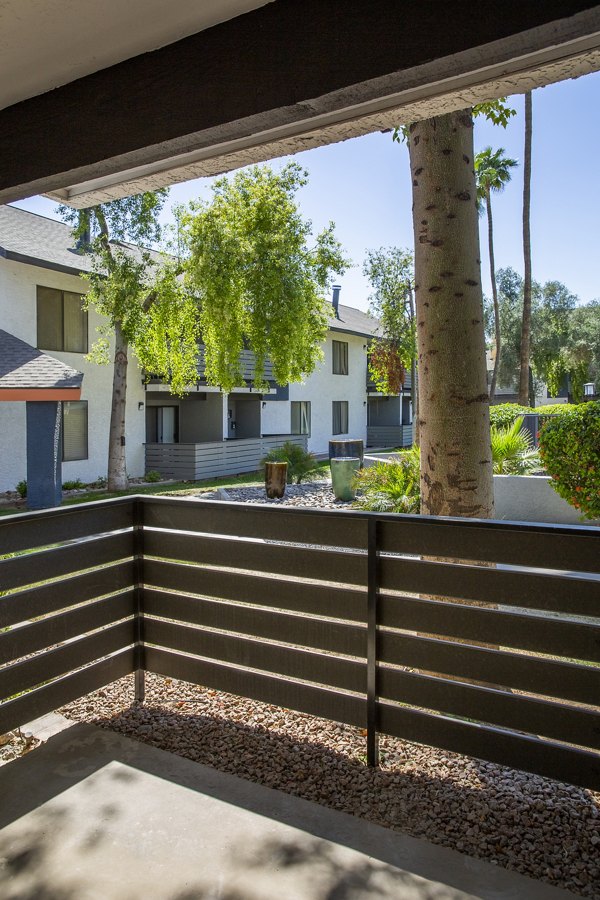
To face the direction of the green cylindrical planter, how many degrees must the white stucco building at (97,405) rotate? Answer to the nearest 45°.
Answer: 0° — it already faces it

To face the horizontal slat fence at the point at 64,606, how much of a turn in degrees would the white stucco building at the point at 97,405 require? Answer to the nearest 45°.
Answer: approximately 45° to its right

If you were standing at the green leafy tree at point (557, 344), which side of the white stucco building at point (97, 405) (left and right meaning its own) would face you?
left

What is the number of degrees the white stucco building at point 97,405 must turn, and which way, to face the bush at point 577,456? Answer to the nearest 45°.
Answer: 0° — it already faces it

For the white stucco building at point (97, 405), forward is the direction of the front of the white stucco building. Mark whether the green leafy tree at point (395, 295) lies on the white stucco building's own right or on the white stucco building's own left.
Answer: on the white stucco building's own left

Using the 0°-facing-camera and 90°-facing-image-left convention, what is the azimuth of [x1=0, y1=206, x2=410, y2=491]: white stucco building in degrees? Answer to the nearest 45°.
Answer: approximately 315°

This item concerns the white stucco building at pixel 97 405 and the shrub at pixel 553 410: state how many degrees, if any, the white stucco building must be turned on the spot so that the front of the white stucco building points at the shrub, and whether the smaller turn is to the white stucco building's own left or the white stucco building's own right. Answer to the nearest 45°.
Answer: approximately 45° to the white stucco building's own left

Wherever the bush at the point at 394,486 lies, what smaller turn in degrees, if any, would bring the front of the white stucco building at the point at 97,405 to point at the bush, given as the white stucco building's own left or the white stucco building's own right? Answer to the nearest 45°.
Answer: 0° — it already faces it
